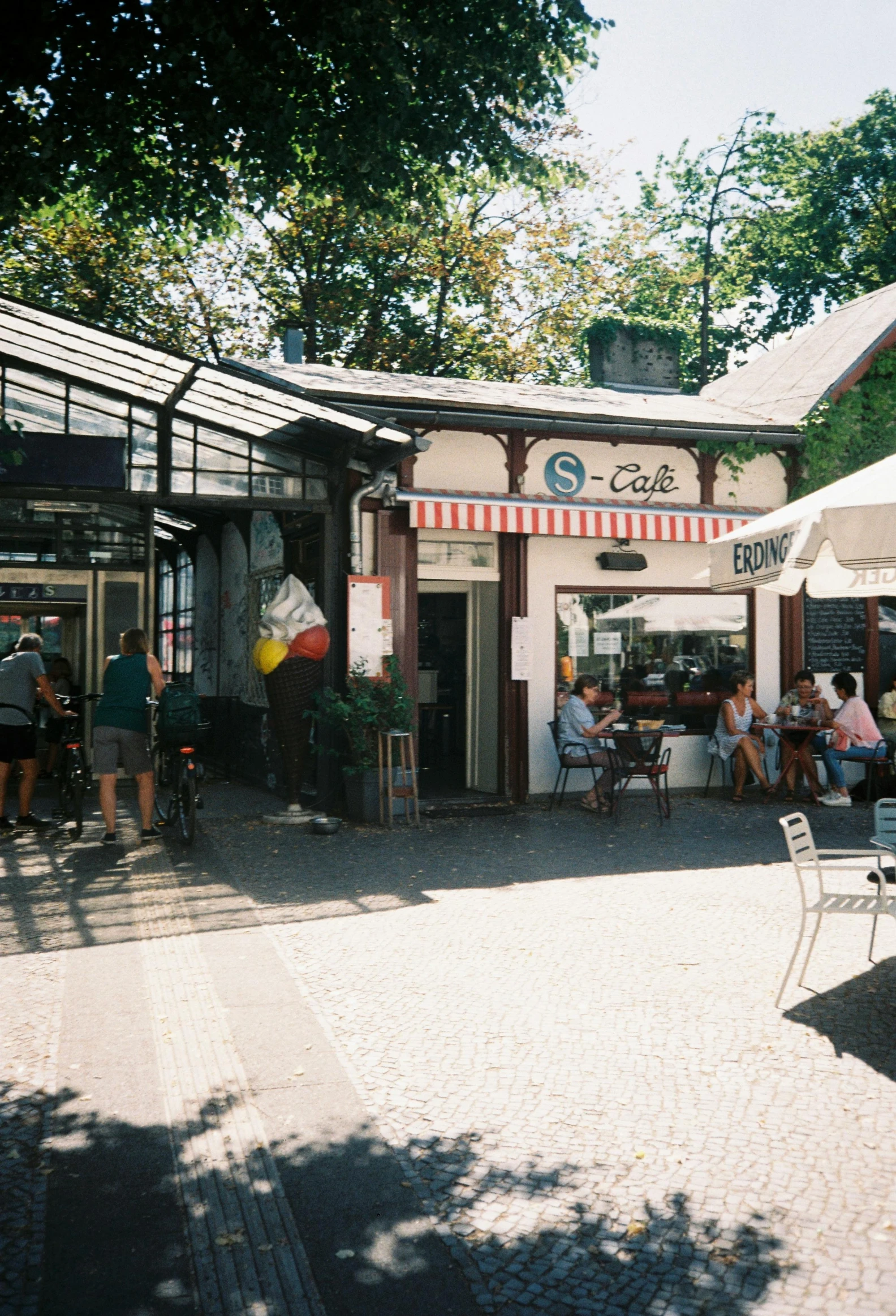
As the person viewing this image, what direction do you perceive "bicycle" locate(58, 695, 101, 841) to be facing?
facing away from the viewer

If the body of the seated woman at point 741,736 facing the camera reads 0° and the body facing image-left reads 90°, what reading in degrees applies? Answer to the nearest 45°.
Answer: approximately 315°

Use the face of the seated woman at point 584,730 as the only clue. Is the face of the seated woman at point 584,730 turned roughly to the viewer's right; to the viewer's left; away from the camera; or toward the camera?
to the viewer's right

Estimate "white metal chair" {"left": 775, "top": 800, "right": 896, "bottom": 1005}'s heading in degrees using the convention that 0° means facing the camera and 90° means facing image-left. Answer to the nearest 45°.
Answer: approximately 270°

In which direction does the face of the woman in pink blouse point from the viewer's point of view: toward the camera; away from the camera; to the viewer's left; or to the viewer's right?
to the viewer's left

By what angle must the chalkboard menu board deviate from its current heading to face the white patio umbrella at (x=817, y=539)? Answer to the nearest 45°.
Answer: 0° — it already faces it

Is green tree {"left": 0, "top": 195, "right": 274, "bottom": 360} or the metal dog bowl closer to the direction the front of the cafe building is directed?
the metal dog bowl

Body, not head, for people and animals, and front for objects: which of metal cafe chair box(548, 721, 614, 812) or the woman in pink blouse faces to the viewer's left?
the woman in pink blouse

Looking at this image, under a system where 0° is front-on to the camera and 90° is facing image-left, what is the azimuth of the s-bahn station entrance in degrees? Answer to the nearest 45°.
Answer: approximately 0°

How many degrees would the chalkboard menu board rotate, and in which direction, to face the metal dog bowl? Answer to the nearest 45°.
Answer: approximately 45° to its right

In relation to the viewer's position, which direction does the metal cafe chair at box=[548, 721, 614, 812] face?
facing to the right of the viewer

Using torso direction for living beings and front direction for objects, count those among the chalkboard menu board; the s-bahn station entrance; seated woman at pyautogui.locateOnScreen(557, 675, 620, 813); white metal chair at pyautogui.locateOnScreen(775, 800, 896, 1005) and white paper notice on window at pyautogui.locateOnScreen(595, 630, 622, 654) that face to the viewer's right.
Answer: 2

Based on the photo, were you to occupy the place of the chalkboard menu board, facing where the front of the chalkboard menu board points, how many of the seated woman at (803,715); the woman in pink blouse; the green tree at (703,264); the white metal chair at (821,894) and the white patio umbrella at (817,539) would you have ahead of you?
4
